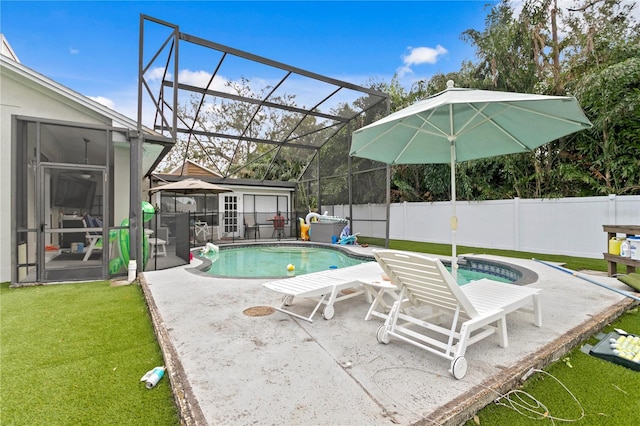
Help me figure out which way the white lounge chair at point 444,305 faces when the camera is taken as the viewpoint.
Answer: facing away from the viewer and to the right of the viewer

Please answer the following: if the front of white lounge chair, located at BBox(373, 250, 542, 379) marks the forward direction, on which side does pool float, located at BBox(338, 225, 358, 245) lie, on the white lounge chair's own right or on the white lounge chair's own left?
on the white lounge chair's own left

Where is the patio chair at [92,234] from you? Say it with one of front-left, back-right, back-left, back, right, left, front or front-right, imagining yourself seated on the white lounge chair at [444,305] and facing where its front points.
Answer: back-left

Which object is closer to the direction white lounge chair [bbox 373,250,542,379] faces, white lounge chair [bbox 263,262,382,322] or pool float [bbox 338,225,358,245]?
the pool float

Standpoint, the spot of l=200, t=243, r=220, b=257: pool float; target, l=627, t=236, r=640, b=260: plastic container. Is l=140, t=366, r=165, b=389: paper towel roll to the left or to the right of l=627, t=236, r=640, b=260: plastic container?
right

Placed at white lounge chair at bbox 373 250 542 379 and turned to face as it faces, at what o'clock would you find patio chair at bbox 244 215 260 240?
The patio chair is roughly at 9 o'clock from the white lounge chair.

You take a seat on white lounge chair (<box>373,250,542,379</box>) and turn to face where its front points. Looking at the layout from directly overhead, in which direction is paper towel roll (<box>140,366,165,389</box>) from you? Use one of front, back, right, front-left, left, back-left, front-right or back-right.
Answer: back

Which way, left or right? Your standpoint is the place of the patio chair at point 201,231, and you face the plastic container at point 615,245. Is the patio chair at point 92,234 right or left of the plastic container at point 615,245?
right
